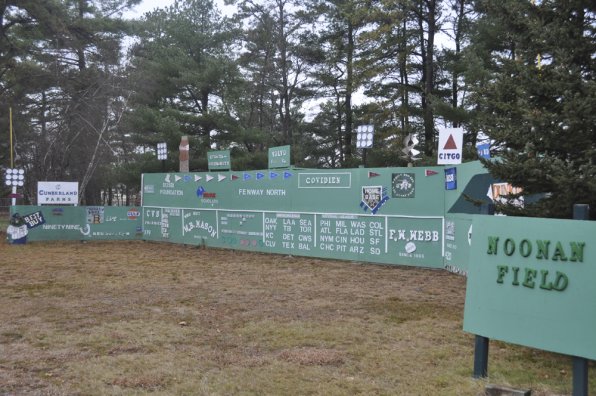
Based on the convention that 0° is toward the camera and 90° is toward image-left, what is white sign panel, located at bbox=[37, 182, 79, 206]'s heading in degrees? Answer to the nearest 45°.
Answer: approximately 0°

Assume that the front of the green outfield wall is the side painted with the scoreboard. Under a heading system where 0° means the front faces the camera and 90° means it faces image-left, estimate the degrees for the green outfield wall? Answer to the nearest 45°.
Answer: approximately 45°

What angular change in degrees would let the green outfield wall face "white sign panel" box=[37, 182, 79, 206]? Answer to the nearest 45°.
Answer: approximately 90° to its right

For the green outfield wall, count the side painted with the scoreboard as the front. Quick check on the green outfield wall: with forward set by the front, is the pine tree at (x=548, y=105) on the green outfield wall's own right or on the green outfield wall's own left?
on the green outfield wall's own left

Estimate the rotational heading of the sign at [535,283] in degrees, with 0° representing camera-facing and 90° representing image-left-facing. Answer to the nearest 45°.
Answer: approximately 45°
